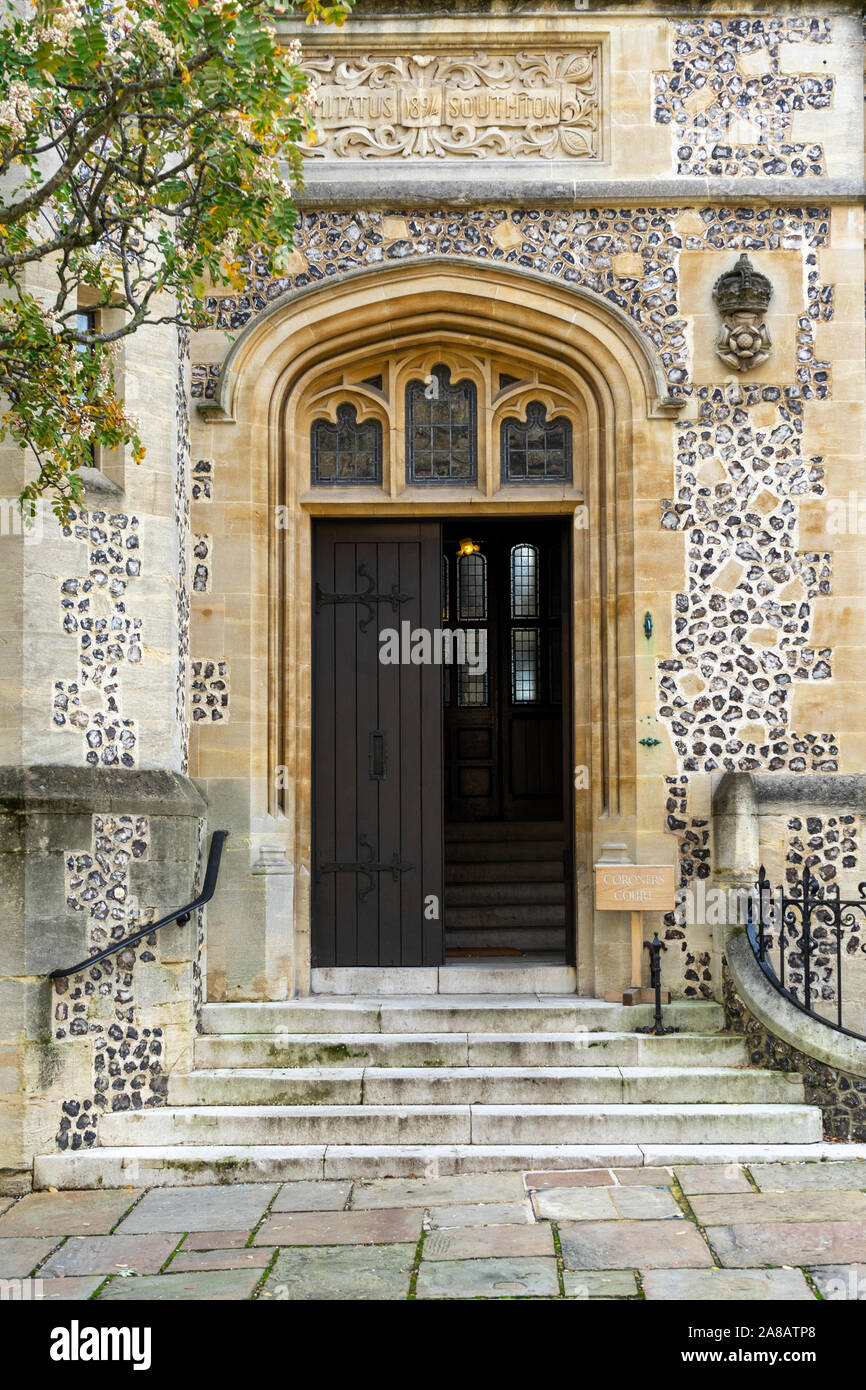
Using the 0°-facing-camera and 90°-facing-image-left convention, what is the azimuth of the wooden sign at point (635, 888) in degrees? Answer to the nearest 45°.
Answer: approximately 0°
